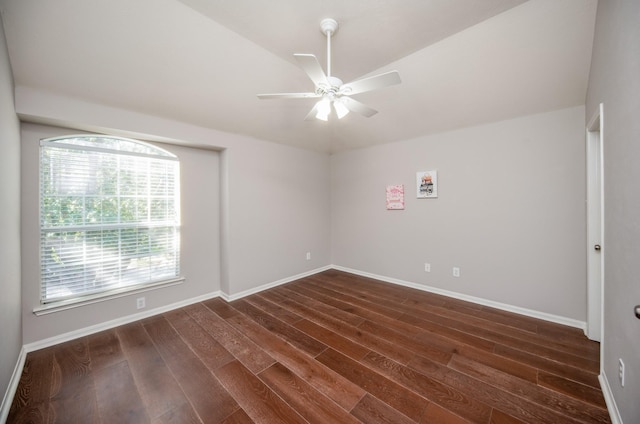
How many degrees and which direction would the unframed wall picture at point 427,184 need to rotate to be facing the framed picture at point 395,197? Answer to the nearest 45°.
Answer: approximately 90° to its right

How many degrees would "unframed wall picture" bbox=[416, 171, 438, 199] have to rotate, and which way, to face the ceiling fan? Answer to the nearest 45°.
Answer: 0° — it already faces it

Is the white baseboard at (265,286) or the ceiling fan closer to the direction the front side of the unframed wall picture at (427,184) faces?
the ceiling fan

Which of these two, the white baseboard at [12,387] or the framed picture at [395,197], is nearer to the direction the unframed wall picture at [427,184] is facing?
the white baseboard

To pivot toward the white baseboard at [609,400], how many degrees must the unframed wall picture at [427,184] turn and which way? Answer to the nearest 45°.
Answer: approximately 45° to its left

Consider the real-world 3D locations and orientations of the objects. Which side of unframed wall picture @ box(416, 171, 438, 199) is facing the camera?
front
